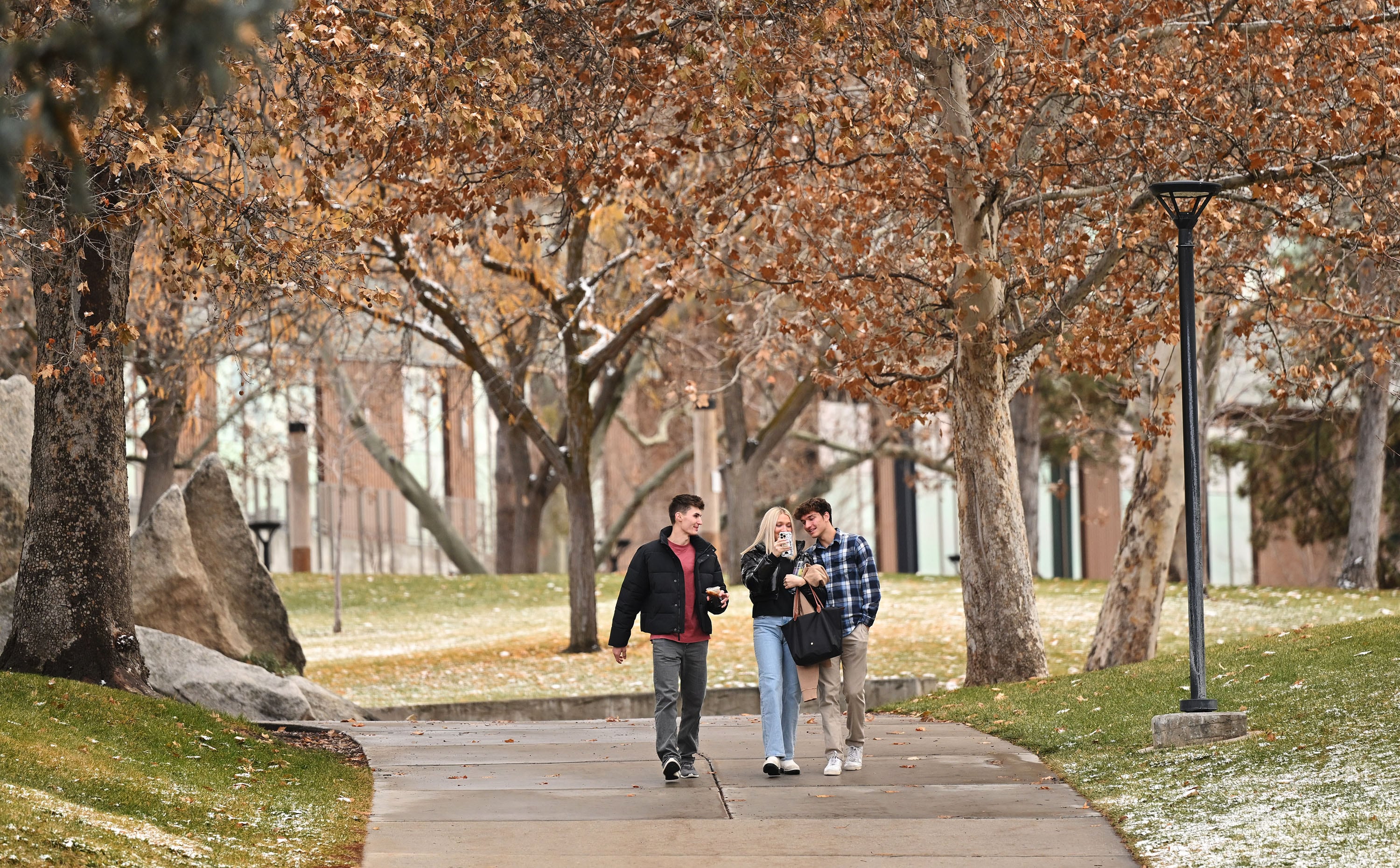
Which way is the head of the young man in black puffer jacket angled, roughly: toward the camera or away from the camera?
toward the camera

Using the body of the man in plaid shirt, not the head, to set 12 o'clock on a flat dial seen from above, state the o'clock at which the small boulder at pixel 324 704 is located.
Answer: The small boulder is roughly at 3 o'clock from the man in plaid shirt.

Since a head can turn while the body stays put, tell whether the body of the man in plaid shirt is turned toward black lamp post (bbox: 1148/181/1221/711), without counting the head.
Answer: no

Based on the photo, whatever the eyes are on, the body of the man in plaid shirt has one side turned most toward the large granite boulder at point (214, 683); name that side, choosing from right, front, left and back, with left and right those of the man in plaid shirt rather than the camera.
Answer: right

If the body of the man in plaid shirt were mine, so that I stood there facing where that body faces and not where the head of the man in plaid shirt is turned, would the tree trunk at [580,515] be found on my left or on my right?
on my right

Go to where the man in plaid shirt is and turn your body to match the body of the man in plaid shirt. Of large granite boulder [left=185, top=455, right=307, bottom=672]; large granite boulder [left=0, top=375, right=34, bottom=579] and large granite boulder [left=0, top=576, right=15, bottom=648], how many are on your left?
0

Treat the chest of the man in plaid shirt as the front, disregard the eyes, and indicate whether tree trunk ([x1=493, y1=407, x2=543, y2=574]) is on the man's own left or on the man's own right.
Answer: on the man's own right

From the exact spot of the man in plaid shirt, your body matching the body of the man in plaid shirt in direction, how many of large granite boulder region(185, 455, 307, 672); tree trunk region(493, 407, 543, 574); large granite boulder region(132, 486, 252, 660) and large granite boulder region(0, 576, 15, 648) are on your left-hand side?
0

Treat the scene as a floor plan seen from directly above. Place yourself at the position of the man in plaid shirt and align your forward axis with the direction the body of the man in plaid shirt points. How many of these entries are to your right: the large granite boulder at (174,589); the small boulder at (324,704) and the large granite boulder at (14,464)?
3

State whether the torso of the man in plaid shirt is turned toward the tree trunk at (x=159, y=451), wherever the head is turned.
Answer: no

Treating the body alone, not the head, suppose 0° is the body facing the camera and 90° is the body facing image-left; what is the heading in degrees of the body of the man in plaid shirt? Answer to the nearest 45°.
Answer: approximately 45°

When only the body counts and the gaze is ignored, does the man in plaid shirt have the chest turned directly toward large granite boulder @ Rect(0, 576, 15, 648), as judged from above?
no

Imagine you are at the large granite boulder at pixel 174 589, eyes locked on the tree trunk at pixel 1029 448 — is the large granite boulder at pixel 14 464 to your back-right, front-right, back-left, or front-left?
back-left

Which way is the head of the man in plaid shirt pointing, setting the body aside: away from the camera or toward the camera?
toward the camera

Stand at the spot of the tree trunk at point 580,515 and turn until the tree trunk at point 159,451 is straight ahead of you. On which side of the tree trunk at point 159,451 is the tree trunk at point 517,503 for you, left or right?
right
